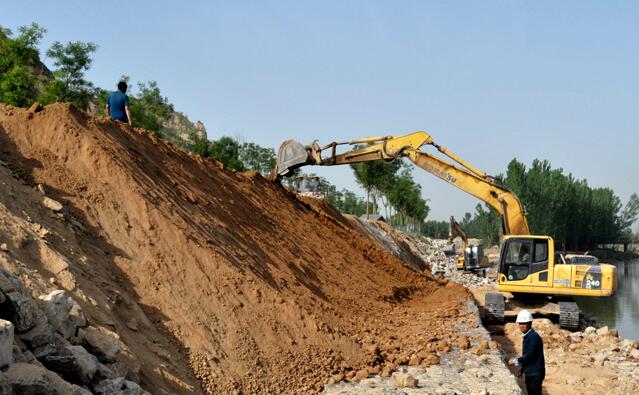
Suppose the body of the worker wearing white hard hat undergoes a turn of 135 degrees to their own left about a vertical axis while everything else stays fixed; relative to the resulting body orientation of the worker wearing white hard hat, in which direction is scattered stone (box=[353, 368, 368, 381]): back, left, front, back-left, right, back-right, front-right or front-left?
back-right

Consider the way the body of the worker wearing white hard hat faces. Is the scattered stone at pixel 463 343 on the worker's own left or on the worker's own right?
on the worker's own right

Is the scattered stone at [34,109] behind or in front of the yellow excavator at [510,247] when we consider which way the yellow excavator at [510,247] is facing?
in front

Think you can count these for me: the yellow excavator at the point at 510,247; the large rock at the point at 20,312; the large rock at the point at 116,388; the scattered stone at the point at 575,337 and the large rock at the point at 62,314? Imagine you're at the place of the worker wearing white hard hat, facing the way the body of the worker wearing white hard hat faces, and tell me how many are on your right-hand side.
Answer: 2

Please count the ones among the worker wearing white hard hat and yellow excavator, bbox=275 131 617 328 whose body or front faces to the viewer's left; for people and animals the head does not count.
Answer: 2

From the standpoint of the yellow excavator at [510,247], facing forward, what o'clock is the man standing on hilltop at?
The man standing on hilltop is roughly at 11 o'clock from the yellow excavator.

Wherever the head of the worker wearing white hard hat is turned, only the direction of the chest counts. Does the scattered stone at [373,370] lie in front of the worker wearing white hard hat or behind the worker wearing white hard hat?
in front

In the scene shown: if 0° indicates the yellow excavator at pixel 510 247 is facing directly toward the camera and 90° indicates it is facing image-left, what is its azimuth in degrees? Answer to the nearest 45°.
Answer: approximately 90°

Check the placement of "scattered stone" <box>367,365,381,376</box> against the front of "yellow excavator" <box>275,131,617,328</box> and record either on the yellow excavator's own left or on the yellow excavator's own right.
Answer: on the yellow excavator's own left

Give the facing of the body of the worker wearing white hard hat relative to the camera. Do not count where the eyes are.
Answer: to the viewer's left
